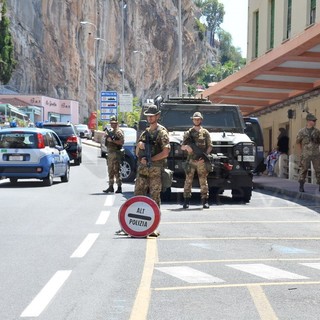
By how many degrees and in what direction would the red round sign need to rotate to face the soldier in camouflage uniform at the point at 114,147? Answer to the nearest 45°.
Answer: approximately 180°

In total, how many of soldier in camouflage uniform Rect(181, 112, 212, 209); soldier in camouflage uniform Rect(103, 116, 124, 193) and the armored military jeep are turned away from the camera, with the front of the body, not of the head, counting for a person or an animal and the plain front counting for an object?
0

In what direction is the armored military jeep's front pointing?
toward the camera

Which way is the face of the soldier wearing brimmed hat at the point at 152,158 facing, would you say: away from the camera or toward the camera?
toward the camera

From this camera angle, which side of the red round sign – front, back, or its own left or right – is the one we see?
front

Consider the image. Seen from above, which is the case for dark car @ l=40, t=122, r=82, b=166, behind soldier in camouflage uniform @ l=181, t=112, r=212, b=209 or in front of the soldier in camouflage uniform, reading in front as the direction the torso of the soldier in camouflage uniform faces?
behind

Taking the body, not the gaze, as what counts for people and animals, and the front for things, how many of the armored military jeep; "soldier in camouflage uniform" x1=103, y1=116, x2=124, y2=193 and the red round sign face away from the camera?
0

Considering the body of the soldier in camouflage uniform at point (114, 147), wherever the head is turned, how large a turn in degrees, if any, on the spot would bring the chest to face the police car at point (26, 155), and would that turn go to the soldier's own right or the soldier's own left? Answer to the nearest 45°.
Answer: approximately 90° to the soldier's own right

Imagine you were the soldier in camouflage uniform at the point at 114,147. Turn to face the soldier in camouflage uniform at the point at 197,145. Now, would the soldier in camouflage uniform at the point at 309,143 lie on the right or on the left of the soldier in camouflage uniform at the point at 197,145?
left

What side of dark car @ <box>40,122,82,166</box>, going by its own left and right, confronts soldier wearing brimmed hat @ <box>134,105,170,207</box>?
back

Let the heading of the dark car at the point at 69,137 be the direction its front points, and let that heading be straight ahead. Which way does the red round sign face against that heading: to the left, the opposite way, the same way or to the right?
the opposite way

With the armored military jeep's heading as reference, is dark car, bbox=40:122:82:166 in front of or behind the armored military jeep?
behind
